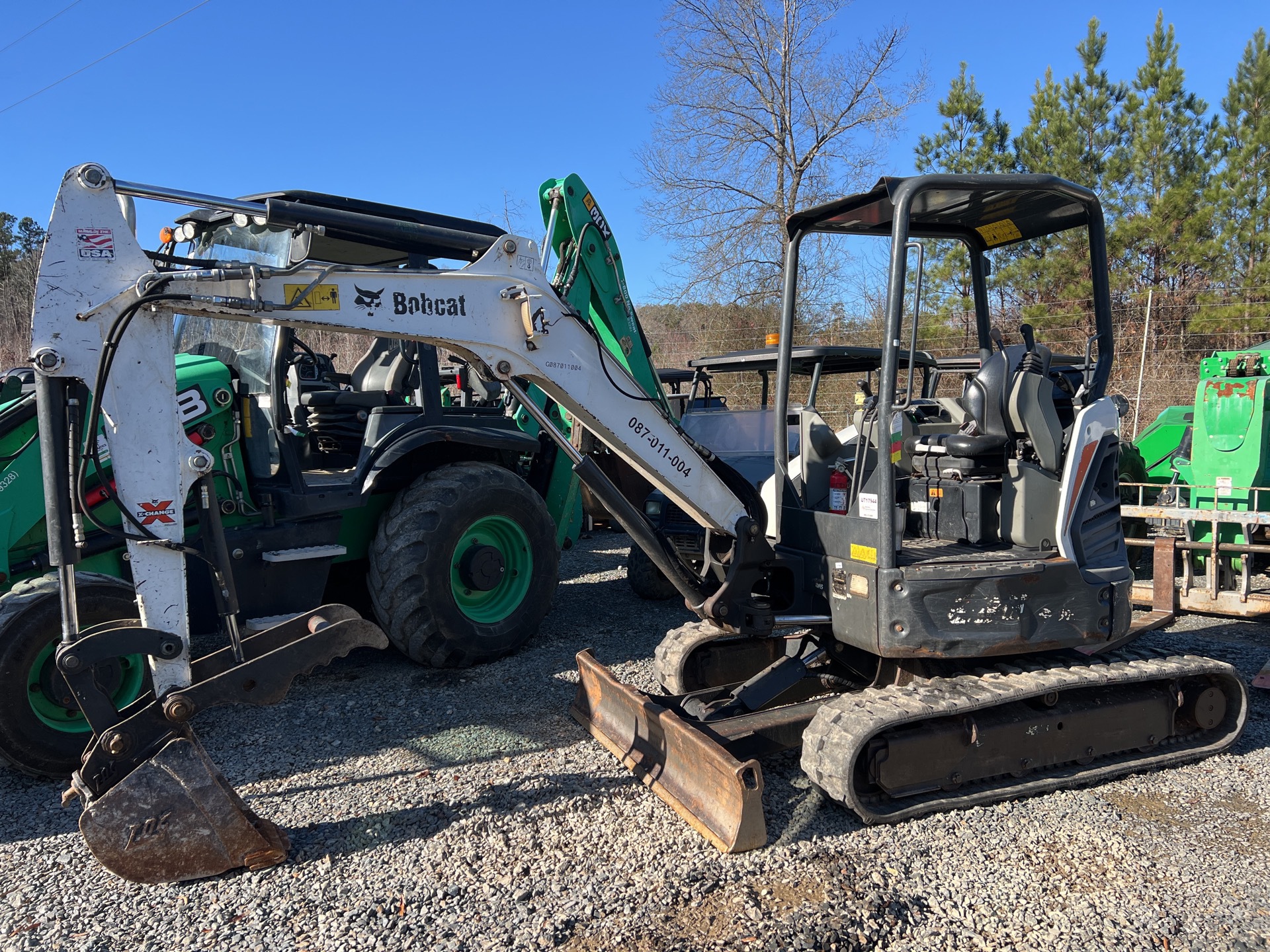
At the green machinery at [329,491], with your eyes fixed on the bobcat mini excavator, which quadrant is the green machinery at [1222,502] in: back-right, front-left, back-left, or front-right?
front-left

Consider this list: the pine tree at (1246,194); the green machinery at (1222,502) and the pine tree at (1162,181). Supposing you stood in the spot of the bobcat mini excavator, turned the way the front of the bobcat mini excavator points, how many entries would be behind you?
3

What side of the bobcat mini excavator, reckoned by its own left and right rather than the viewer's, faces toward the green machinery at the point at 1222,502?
back

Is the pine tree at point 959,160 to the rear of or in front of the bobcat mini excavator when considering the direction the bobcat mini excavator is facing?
to the rear

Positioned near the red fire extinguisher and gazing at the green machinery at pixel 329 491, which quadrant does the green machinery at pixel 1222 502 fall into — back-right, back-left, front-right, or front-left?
back-right

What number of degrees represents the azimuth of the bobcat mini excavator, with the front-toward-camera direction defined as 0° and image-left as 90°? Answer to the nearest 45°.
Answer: approximately 45°

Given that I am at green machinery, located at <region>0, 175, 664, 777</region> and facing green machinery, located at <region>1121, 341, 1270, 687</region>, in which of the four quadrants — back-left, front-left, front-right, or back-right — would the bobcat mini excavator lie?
front-right

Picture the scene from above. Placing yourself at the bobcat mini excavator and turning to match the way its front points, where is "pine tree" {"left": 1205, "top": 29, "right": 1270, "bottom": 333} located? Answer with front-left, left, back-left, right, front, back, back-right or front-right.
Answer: back
